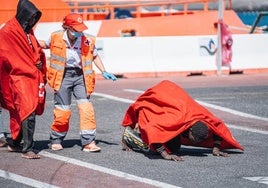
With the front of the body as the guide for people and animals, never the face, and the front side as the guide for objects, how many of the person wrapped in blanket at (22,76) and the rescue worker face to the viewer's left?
0

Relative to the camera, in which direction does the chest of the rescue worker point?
toward the camera

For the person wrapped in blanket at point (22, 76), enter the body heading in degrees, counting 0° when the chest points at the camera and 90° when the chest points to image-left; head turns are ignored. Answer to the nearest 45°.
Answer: approximately 315°

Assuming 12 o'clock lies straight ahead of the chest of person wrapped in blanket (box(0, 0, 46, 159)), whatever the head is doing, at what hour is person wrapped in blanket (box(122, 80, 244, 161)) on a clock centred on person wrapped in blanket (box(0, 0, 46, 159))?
person wrapped in blanket (box(122, 80, 244, 161)) is roughly at 11 o'clock from person wrapped in blanket (box(0, 0, 46, 159)).

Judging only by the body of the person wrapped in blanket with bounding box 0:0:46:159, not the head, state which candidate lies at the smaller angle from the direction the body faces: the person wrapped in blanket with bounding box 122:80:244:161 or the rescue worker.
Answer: the person wrapped in blanket

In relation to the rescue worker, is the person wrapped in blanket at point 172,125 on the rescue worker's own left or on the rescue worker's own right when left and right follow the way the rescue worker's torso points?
on the rescue worker's own left
